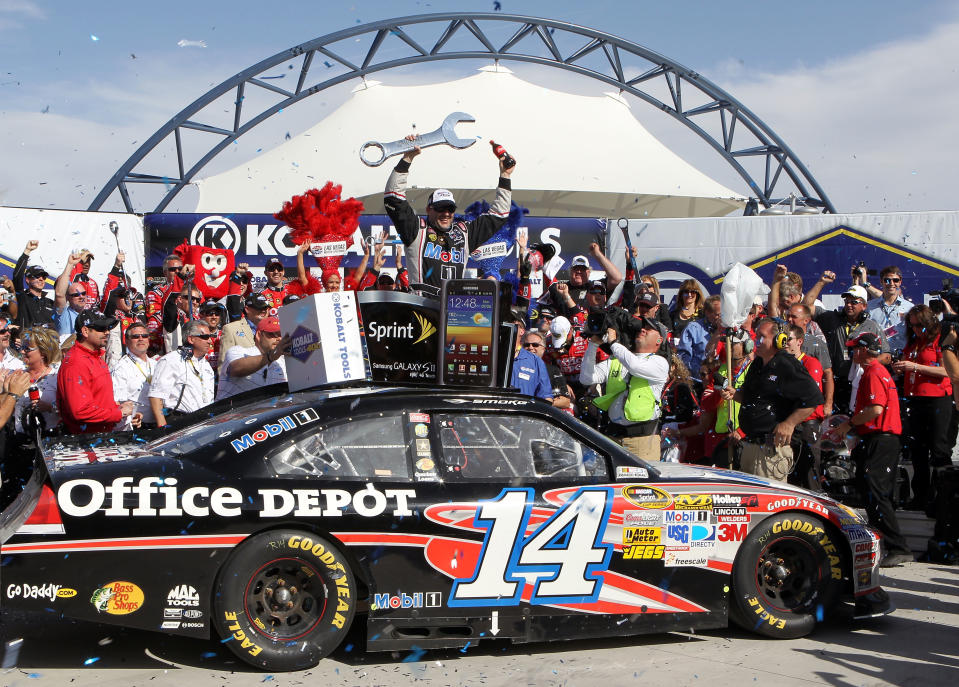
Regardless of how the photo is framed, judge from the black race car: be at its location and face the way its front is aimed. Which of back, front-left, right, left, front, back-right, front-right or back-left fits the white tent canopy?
left

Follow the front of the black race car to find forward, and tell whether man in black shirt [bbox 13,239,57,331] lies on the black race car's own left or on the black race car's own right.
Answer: on the black race car's own left

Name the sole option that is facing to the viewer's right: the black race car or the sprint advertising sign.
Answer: the black race car

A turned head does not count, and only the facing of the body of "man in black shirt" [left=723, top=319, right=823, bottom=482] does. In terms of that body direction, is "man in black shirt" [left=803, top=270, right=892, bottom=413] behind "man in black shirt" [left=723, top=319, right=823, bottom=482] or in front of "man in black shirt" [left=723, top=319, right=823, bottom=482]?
behind

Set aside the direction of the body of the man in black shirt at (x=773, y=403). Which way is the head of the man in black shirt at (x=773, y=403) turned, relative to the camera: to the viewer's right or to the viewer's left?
to the viewer's left

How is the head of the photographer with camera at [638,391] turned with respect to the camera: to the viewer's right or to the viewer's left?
to the viewer's left

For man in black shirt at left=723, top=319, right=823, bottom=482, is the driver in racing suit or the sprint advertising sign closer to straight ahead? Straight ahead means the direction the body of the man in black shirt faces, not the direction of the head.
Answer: the sprint advertising sign

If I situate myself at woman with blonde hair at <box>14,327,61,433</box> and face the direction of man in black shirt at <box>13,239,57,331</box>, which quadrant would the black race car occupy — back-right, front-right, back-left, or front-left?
back-right

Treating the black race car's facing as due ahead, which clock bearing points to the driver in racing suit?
The driver in racing suit is roughly at 9 o'clock from the black race car.

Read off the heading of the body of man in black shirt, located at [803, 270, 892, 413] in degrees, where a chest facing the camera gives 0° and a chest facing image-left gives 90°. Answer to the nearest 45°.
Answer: approximately 45°

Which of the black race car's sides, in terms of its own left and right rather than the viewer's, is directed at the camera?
right
